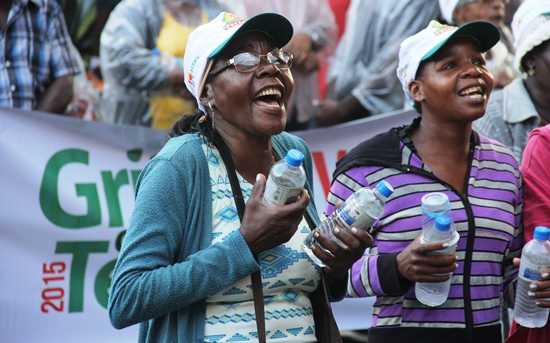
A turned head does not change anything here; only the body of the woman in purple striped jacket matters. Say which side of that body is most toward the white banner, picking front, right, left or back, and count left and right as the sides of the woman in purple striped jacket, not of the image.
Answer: back

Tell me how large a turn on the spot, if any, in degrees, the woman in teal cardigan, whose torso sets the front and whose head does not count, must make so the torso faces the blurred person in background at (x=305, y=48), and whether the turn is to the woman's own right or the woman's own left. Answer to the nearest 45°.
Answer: approximately 135° to the woman's own left

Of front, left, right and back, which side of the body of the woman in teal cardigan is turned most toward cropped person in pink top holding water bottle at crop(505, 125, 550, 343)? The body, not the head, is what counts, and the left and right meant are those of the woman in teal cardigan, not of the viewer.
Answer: left

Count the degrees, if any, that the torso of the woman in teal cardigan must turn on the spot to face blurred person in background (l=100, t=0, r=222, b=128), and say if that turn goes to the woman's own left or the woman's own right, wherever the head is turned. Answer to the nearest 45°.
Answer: approximately 135° to the woman's own left

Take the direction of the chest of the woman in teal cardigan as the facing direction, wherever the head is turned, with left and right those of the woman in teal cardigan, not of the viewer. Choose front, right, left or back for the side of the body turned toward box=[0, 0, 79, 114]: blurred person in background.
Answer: back
